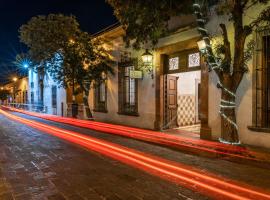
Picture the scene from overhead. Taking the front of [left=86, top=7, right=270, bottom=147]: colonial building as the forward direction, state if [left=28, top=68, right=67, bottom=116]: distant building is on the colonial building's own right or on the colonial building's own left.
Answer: on the colonial building's own right

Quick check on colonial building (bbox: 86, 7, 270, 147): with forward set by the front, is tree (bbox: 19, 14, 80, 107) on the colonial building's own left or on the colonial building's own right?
on the colonial building's own right

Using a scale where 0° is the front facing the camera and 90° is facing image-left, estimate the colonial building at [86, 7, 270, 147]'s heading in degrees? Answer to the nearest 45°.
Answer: approximately 45°

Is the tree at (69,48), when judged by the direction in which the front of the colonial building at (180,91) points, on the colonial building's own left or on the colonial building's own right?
on the colonial building's own right
